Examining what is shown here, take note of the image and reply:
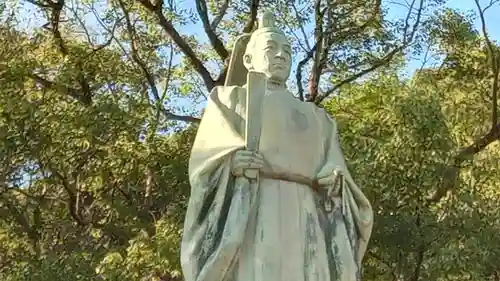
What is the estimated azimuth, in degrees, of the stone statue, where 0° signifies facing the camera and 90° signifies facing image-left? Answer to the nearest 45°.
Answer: approximately 315°

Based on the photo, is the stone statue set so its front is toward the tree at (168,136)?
no
